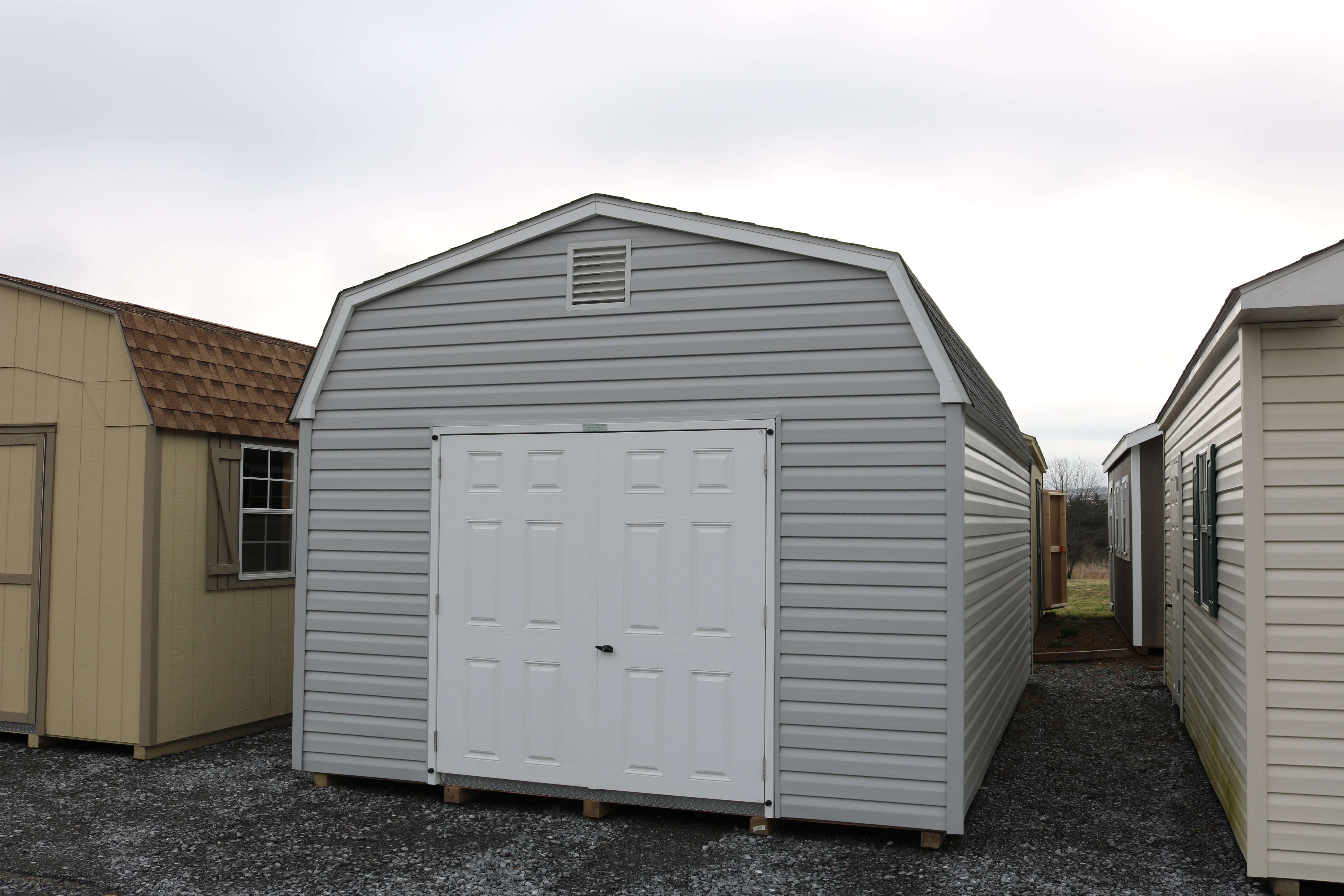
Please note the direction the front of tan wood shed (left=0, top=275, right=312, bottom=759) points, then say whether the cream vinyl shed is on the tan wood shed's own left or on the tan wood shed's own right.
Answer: on the tan wood shed's own left

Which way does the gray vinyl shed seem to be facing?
toward the camera

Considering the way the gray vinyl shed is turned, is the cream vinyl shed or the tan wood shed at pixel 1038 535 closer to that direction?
the cream vinyl shed

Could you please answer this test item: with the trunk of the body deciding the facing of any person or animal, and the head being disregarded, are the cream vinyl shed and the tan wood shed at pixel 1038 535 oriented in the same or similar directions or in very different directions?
very different directions

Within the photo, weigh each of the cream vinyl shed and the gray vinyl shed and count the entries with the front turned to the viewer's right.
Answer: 0

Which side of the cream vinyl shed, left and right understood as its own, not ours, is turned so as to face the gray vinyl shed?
front

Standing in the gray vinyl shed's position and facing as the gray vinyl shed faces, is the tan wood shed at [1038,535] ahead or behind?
behind
